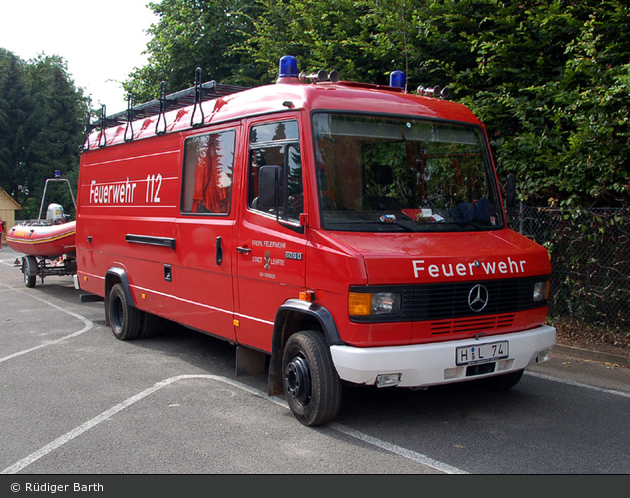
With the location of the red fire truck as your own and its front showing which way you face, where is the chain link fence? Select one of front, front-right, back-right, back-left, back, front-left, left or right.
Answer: left

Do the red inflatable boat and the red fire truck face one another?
no

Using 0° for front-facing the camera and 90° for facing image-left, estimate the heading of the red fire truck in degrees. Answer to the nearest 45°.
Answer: approximately 315°

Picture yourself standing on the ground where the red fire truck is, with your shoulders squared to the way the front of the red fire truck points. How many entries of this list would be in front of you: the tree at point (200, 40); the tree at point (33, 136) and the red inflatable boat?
0

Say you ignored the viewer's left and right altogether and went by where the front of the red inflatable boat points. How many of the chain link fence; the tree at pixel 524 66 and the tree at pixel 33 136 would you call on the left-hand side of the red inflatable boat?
2

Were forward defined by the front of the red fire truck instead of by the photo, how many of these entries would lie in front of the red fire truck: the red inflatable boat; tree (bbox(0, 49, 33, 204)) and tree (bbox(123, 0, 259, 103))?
0

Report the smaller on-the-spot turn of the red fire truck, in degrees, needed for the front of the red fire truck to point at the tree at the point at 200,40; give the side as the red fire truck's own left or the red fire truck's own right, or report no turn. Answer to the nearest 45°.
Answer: approximately 135° to the red fire truck's own left

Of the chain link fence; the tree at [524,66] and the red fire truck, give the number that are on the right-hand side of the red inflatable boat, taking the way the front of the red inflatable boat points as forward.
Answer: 0

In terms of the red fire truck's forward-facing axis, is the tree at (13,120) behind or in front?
behind

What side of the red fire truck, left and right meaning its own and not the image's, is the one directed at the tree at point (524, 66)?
left

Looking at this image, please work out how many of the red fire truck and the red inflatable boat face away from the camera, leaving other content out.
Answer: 0
